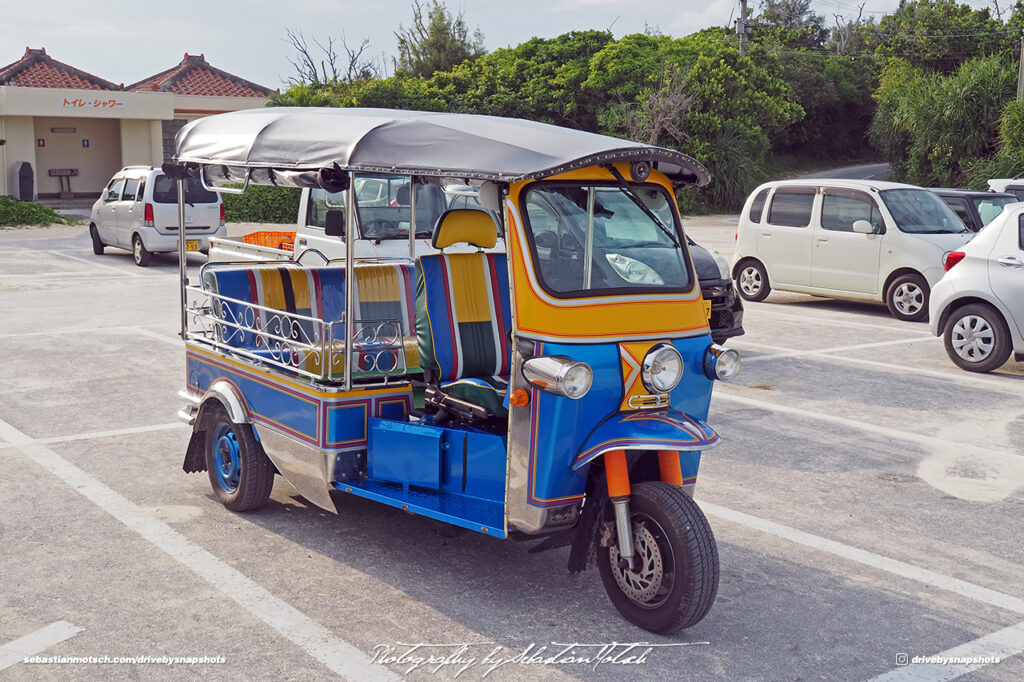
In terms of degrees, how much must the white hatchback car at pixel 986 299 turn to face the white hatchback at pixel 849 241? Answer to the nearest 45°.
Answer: approximately 135° to its left

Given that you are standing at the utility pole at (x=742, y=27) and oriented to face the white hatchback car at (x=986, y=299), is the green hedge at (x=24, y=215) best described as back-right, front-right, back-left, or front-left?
front-right

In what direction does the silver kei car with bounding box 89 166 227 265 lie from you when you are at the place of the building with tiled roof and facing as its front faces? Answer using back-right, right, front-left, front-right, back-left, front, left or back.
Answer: front

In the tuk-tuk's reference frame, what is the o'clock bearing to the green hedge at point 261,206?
The green hedge is roughly at 7 o'clock from the tuk-tuk.

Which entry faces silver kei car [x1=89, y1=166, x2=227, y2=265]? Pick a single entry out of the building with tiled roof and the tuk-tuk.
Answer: the building with tiled roof

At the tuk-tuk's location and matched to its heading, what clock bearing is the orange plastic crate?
The orange plastic crate is roughly at 7 o'clock from the tuk-tuk.

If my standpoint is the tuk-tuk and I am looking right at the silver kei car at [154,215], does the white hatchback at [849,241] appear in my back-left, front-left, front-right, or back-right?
front-right

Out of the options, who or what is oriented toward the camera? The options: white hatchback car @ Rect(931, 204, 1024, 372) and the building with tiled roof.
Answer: the building with tiled roof

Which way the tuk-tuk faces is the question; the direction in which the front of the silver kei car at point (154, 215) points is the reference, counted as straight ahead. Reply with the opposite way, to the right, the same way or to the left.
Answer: the opposite way

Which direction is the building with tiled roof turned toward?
toward the camera

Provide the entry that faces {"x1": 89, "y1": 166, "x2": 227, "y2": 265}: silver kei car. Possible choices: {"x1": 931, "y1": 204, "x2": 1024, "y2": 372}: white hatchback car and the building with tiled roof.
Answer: the building with tiled roof

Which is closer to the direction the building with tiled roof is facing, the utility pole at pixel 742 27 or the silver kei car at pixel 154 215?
the silver kei car

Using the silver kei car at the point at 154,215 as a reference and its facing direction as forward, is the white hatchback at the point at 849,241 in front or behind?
behind

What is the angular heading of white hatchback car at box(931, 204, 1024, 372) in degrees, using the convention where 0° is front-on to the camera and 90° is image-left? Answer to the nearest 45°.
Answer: approximately 270°
